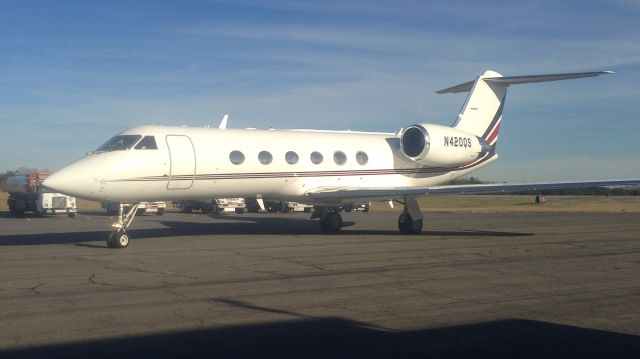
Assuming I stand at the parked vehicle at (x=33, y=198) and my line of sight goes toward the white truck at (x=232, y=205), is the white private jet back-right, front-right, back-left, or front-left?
front-right

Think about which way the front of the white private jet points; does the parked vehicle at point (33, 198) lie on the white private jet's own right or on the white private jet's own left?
on the white private jet's own right

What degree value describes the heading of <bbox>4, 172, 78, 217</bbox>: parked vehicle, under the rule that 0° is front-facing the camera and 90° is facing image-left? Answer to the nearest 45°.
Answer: approximately 315°

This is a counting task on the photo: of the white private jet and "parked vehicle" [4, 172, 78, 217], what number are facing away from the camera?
0

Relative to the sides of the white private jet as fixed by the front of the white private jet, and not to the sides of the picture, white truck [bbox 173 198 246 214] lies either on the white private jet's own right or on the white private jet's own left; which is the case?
on the white private jet's own right

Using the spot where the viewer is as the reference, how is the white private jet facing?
facing the viewer and to the left of the viewer

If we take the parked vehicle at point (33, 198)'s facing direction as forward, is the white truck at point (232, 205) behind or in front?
in front

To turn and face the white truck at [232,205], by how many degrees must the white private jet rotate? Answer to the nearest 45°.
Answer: approximately 135° to its right

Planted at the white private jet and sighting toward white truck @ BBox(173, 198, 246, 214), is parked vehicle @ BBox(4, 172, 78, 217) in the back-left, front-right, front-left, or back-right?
front-left
